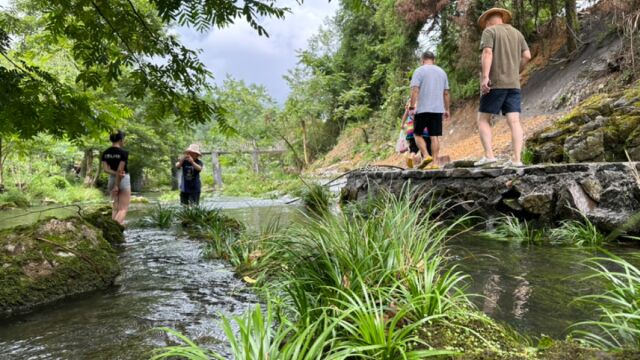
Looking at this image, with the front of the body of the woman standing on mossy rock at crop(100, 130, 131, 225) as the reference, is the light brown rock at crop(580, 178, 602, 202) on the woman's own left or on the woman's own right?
on the woman's own right

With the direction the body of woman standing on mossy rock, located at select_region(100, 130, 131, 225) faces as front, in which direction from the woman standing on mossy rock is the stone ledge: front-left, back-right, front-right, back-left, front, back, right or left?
right

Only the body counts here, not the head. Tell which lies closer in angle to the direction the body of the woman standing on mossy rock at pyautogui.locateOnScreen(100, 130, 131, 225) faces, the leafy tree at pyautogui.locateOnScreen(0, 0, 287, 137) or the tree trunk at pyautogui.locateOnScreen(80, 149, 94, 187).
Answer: the tree trunk

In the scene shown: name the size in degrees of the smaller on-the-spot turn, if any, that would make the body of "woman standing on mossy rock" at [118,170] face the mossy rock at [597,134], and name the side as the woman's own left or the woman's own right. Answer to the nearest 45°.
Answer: approximately 90° to the woman's own right

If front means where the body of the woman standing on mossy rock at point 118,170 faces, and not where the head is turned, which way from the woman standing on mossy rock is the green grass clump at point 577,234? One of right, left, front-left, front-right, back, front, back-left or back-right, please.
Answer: right

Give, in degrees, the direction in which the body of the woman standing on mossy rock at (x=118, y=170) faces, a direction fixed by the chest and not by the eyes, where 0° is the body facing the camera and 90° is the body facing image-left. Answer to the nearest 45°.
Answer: approximately 225°

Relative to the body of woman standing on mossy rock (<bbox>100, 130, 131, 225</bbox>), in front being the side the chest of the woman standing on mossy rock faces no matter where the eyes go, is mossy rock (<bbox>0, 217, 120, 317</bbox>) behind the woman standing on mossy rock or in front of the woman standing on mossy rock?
behind

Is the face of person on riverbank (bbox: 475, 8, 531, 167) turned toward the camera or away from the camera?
away from the camera

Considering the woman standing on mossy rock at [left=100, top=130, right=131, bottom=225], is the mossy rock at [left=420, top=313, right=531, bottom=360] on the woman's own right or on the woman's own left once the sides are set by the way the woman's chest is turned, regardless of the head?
on the woman's own right

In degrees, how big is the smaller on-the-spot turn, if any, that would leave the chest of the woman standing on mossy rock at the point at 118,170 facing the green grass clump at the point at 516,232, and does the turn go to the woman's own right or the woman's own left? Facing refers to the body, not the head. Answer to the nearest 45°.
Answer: approximately 90° to the woman's own right

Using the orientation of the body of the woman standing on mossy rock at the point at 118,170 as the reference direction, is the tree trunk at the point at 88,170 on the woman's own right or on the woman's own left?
on the woman's own left

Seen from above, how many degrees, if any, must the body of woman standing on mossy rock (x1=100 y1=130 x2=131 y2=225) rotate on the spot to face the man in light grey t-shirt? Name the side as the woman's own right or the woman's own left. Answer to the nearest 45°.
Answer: approximately 90° to the woman's own right

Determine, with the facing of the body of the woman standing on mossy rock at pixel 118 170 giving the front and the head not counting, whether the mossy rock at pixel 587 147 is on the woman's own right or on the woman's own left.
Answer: on the woman's own right
